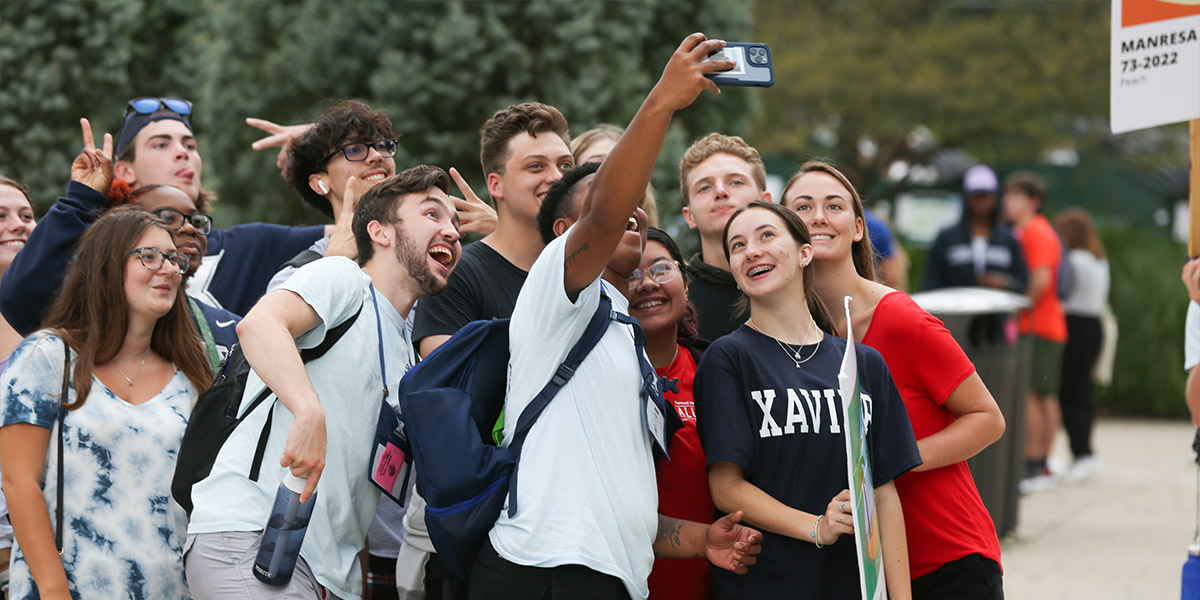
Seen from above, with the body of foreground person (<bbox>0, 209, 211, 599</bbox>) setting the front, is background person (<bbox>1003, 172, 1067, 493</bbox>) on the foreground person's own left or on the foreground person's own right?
on the foreground person's own left

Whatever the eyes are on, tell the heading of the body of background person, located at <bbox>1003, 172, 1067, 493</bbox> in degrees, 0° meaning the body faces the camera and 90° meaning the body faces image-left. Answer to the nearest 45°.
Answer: approximately 90°

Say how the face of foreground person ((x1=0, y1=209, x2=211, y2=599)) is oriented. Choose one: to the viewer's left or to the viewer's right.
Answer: to the viewer's right

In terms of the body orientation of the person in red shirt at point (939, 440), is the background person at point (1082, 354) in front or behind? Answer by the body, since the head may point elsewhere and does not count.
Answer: behind

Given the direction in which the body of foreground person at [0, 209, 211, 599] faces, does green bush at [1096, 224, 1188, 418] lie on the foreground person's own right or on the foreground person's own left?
on the foreground person's own left

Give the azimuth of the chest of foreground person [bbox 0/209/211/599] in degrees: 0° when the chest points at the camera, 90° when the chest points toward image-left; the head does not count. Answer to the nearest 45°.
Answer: approximately 315°

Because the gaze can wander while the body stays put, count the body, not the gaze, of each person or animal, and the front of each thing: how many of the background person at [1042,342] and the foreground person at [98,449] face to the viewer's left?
1

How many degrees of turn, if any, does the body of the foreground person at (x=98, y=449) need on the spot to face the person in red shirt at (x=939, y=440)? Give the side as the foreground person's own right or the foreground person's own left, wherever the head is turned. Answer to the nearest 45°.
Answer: approximately 45° to the foreground person's own left
